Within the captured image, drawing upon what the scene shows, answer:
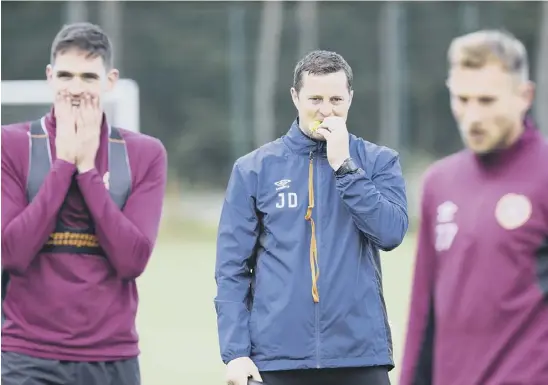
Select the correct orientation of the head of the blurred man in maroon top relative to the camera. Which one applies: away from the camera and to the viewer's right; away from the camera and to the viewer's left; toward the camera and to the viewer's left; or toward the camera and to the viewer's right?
toward the camera and to the viewer's left

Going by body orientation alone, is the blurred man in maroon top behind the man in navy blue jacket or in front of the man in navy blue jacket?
in front

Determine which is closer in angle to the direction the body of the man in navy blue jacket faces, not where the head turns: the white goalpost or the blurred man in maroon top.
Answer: the blurred man in maroon top

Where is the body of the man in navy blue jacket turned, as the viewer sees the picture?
toward the camera

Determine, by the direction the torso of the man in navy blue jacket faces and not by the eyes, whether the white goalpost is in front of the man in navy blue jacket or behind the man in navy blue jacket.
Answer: behind
